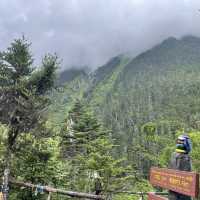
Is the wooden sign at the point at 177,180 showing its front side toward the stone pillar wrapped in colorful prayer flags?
no

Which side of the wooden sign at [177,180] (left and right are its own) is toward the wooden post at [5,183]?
right

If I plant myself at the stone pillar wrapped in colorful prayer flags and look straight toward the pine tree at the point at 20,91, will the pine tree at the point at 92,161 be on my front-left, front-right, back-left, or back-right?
front-right

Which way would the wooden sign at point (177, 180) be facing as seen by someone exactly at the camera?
facing the viewer and to the left of the viewer

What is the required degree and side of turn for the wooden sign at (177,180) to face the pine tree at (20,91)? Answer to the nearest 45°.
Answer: approximately 90° to its right

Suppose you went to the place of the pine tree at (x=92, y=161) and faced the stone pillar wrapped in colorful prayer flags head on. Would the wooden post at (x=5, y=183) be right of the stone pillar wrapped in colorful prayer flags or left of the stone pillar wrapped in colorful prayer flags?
right

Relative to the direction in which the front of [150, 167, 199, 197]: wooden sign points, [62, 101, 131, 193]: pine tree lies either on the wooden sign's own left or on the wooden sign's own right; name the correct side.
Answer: on the wooden sign's own right
